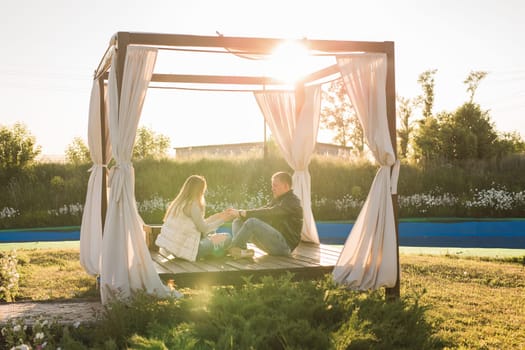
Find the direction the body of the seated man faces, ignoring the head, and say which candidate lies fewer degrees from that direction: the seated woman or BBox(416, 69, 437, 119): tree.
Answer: the seated woman

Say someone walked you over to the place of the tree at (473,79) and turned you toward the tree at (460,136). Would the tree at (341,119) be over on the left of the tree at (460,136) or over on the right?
right

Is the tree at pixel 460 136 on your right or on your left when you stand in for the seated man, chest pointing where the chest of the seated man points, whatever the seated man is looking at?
on your right

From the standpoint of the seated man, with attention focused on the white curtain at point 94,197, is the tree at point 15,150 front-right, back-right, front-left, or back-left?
front-right

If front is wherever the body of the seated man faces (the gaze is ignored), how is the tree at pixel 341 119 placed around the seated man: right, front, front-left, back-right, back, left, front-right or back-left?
right

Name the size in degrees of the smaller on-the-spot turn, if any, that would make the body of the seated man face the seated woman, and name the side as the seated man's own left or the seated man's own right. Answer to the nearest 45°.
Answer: approximately 45° to the seated man's own left

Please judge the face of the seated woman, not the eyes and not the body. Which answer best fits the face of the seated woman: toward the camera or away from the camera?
away from the camera

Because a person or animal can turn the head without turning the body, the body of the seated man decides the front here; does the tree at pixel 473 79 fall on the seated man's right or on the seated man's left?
on the seated man's right

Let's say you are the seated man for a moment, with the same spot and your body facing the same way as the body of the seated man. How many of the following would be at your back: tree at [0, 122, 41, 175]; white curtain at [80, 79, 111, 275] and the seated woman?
0

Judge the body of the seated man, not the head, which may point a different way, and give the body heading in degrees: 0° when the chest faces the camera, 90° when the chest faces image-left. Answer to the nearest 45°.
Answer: approximately 90°

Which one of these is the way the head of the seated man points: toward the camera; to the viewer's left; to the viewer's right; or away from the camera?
to the viewer's left

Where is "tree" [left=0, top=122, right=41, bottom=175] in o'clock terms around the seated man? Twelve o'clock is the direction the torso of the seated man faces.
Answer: The tree is roughly at 2 o'clock from the seated man.

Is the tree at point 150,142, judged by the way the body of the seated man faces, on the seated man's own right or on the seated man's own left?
on the seated man's own right

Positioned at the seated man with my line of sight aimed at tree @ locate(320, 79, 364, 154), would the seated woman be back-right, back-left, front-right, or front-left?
back-left

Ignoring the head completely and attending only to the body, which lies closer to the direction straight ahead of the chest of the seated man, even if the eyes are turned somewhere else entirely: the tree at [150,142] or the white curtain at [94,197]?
the white curtain
